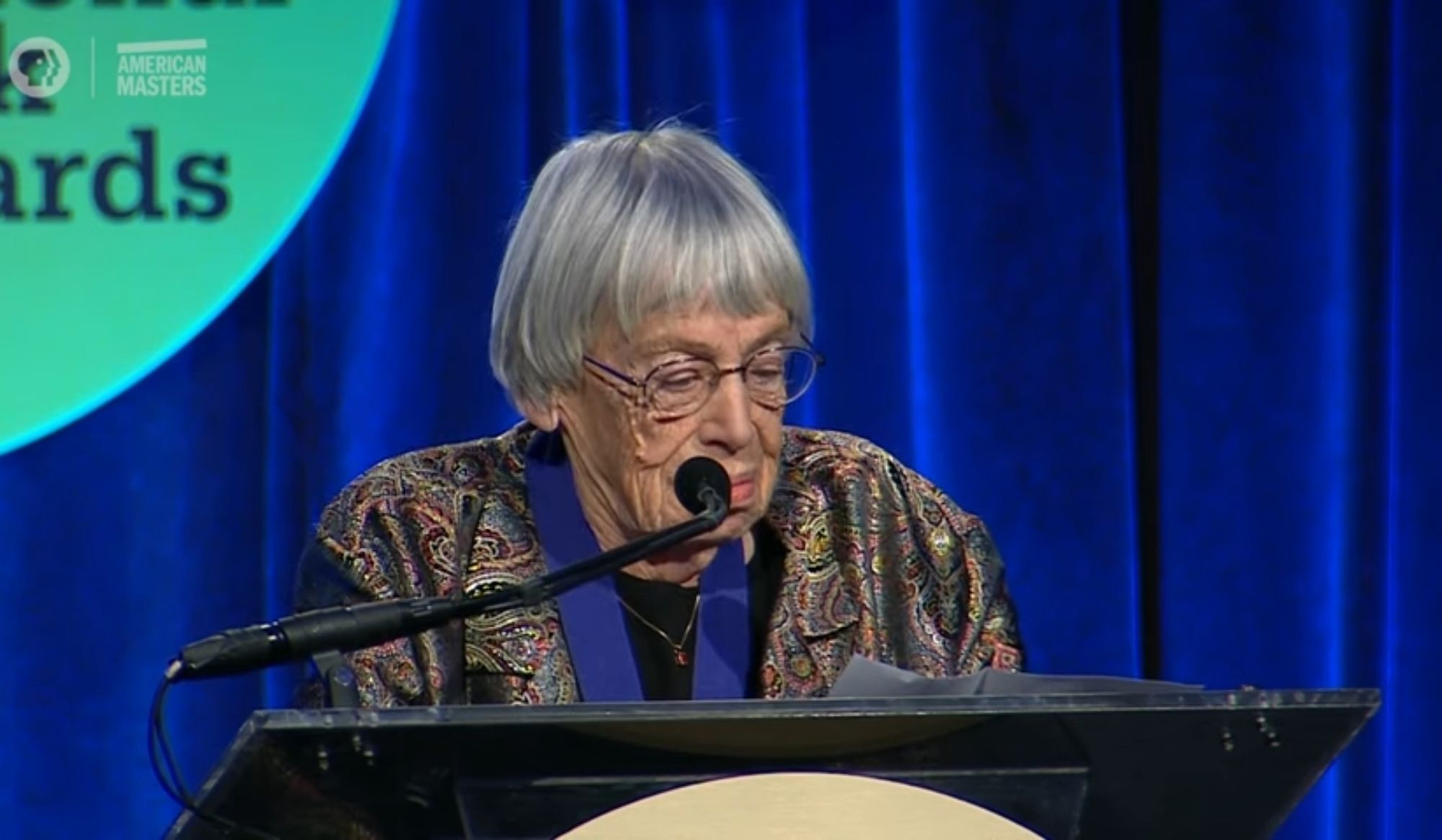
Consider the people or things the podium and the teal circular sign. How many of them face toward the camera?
2

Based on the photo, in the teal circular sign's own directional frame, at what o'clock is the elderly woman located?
The elderly woman is roughly at 11 o'clock from the teal circular sign.

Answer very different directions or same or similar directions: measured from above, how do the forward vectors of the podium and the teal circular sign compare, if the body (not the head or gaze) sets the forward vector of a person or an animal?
same or similar directions

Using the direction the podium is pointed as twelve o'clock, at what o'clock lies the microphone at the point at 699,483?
The microphone is roughly at 6 o'clock from the podium.

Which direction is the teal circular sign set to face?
toward the camera

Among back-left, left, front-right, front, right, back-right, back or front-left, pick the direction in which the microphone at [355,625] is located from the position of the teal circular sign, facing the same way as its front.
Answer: front

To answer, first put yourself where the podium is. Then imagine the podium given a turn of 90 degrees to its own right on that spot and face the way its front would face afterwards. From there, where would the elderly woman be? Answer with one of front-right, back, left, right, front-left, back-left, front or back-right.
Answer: right

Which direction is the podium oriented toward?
toward the camera

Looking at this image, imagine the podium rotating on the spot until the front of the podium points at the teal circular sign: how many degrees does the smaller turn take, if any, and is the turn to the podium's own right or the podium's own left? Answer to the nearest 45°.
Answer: approximately 135° to the podium's own right

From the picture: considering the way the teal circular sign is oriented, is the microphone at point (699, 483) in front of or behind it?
in front
